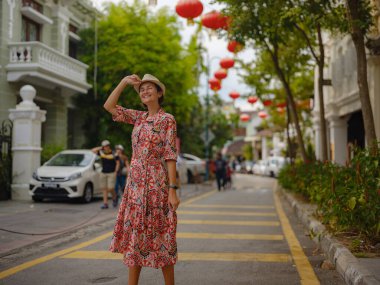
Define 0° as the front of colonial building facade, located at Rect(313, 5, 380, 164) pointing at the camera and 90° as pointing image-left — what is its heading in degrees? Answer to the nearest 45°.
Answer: approximately 45°

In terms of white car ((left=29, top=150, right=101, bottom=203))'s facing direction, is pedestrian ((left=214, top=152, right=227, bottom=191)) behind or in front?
behind

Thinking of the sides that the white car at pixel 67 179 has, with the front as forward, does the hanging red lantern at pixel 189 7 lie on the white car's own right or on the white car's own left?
on the white car's own left

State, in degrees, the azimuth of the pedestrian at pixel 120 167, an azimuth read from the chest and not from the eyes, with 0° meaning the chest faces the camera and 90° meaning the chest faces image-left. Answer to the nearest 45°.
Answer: approximately 45°

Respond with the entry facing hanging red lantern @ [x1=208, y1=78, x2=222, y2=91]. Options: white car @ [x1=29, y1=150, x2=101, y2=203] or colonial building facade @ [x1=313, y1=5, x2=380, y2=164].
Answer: the colonial building facade

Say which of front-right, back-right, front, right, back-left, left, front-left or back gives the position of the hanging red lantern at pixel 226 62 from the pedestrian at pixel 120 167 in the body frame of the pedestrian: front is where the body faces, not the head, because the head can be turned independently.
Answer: back-left

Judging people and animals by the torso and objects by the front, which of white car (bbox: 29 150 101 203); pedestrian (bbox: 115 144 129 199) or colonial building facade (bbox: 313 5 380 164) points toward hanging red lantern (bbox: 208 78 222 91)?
the colonial building facade
